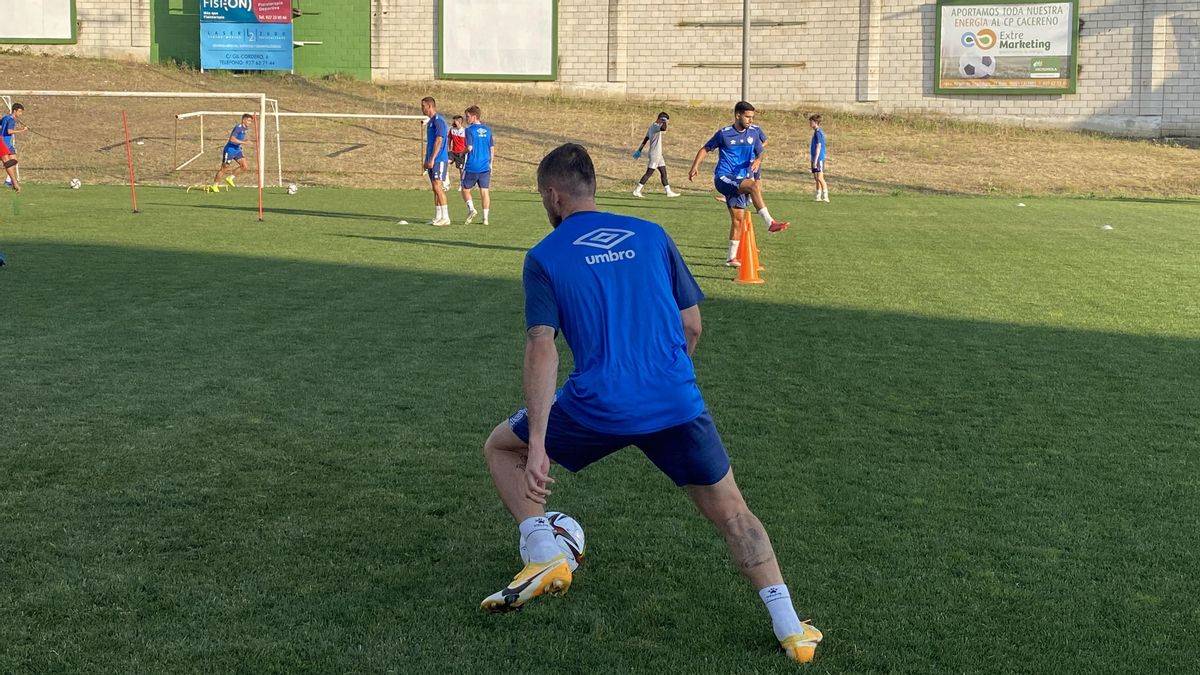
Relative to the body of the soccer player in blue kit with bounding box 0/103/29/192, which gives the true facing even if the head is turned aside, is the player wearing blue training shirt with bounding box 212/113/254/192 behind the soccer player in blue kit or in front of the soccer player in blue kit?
in front

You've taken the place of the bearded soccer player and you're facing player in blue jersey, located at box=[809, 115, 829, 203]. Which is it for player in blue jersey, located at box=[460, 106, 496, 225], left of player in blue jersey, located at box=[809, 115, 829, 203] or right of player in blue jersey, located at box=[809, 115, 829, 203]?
left

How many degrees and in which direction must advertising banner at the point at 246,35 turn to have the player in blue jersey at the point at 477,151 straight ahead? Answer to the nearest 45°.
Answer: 0° — it already faces them

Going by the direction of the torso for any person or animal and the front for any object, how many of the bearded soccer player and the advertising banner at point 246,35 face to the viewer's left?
0

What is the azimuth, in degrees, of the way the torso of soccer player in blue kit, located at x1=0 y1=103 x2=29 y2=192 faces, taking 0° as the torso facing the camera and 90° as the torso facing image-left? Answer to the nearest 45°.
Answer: approximately 270°

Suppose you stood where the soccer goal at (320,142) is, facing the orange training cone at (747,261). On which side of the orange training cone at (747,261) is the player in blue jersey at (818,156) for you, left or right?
left

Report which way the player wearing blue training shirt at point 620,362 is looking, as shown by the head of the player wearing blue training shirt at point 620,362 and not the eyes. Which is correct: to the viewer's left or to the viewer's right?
to the viewer's left

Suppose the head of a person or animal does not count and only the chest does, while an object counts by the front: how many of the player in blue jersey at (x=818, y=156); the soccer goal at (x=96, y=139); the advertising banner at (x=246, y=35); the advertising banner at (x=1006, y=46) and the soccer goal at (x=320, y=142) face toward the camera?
4
